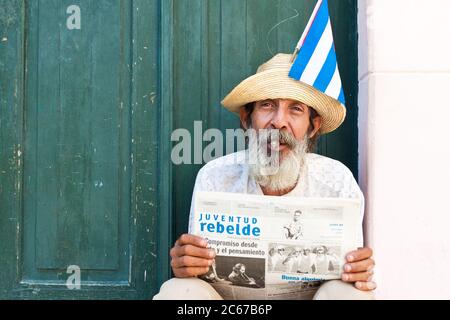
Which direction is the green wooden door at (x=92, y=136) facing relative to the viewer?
toward the camera
